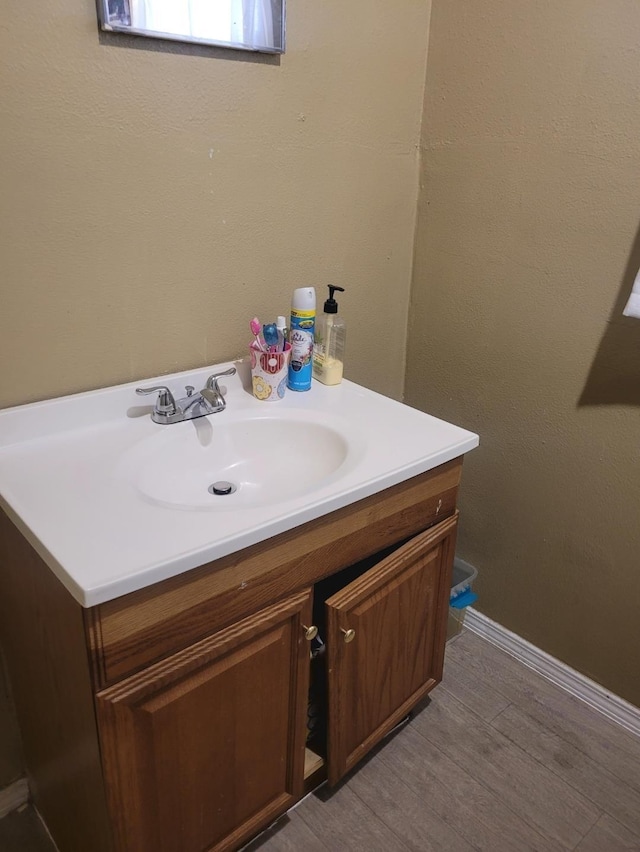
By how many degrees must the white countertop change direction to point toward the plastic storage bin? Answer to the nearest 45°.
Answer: approximately 90° to its left

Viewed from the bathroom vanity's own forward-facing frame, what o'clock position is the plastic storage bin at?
The plastic storage bin is roughly at 9 o'clock from the bathroom vanity.
